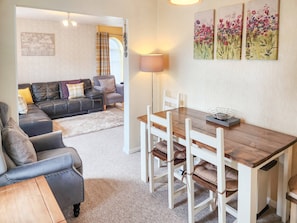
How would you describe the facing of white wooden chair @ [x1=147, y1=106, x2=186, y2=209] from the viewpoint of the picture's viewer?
facing away from the viewer and to the right of the viewer

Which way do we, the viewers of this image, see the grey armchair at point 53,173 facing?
facing to the right of the viewer

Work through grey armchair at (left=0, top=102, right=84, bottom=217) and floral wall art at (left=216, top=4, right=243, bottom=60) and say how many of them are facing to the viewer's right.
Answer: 1

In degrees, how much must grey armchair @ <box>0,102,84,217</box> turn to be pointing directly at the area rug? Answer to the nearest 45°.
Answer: approximately 90° to its left

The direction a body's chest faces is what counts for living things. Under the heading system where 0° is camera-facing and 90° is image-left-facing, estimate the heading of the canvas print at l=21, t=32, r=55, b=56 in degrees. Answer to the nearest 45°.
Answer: approximately 0°

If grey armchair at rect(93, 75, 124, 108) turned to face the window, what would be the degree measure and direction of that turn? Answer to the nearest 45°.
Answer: approximately 135° to its left

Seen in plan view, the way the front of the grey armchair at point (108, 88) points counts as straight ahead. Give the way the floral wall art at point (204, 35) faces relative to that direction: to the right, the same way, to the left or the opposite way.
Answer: to the right

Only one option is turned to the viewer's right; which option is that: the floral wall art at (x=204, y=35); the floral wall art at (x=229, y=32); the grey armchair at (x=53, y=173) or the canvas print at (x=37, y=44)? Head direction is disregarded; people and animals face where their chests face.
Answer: the grey armchair

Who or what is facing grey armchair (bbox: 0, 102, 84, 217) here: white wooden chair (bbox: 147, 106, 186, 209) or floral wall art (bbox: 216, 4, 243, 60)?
the floral wall art

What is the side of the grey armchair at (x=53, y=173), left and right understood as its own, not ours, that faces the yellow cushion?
left

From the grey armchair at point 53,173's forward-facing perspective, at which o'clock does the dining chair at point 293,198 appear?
The dining chair is roughly at 1 o'clock from the grey armchair.

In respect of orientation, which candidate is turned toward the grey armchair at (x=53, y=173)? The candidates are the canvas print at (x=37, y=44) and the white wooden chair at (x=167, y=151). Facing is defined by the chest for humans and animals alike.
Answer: the canvas print

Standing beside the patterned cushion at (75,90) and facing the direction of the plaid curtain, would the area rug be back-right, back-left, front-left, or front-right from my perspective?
back-right

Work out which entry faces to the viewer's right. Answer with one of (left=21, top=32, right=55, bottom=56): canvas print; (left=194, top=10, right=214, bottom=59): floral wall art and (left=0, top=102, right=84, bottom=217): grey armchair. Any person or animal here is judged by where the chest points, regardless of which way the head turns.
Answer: the grey armchair

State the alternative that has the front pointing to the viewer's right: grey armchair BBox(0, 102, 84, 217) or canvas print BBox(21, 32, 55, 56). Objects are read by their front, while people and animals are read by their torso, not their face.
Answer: the grey armchair
